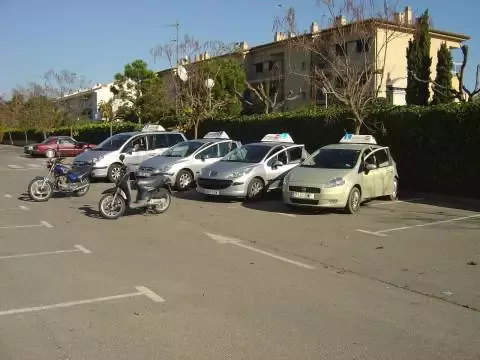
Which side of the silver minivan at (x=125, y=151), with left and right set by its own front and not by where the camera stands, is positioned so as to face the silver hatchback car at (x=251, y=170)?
left

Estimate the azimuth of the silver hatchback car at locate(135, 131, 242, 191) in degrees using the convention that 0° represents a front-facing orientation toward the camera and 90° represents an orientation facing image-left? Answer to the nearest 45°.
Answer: approximately 45°

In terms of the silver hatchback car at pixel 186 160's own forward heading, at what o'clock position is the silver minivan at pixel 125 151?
The silver minivan is roughly at 3 o'clock from the silver hatchback car.

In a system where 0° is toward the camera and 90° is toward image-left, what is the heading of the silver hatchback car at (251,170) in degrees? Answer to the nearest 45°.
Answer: approximately 45°

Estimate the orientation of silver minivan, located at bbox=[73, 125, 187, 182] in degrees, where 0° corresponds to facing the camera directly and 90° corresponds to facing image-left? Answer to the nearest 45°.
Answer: approximately 45°

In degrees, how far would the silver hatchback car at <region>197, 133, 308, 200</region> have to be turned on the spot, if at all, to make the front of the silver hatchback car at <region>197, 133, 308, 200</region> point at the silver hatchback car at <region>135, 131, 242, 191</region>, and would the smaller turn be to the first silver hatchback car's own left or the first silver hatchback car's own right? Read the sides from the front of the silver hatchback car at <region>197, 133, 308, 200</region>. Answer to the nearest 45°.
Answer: approximately 90° to the first silver hatchback car's own right
